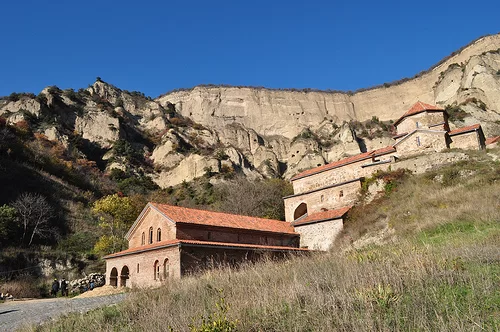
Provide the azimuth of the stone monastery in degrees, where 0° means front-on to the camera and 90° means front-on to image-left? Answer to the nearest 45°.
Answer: approximately 45°

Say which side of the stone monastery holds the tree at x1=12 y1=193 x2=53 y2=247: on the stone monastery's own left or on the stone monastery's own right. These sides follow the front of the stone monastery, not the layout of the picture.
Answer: on the stone monastery's own right

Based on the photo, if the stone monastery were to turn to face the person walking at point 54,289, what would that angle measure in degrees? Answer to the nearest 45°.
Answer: approximately 45° to its right

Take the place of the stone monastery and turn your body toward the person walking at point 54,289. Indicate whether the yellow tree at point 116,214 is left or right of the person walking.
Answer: right

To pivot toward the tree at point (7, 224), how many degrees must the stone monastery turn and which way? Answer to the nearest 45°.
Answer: approximately 45° to its right

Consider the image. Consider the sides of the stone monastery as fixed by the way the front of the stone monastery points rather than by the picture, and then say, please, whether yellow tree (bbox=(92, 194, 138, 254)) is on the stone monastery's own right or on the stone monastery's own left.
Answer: on the stone monastery's own right
